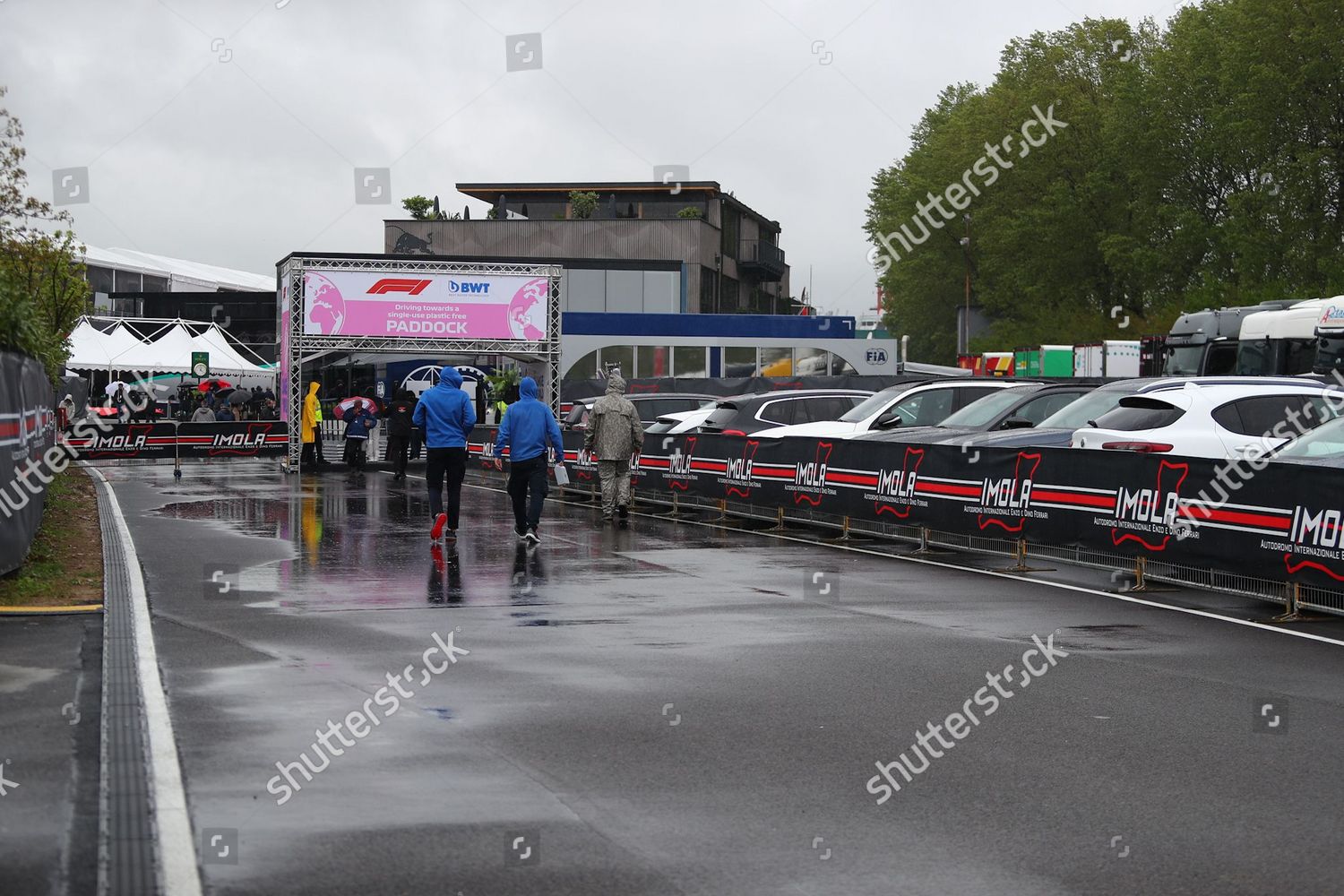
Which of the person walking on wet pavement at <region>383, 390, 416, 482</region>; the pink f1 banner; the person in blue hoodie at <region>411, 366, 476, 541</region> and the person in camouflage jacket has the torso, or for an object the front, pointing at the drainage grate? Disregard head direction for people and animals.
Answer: the pink f1 banner

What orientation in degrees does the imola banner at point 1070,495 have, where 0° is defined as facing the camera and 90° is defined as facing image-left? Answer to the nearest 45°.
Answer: approximately 45°

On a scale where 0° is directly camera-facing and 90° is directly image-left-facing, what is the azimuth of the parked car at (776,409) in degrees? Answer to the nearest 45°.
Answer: approximately 225°

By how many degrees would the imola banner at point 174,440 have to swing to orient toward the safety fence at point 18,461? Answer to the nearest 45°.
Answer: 0° — it already faces it

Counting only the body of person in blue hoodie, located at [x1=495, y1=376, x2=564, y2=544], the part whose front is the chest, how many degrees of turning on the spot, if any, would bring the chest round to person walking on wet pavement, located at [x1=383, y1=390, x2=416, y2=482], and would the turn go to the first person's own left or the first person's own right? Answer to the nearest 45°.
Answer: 0° — they already face them

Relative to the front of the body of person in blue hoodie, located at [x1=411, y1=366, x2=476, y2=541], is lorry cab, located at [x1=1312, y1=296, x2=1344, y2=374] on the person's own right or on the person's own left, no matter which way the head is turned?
on the person's own right

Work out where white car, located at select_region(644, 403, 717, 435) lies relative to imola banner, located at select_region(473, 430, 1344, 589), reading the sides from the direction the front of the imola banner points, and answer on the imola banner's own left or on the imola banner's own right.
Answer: on the imola banner's own right

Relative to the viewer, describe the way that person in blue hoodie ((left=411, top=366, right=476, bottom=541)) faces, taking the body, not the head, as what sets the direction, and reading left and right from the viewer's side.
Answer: facing away from the viewer

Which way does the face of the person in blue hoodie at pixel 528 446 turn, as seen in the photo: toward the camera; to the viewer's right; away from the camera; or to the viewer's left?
away from the camera
